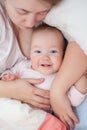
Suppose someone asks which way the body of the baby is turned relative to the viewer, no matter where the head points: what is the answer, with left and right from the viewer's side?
facing the viewer
